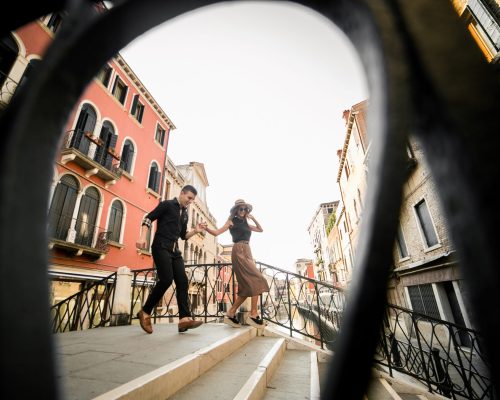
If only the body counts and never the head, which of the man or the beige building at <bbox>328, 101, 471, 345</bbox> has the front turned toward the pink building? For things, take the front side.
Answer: the beige building

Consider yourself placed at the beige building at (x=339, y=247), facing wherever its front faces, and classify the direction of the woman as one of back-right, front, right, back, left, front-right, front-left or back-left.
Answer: front-left

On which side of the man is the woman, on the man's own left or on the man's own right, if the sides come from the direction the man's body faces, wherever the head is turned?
on the man's own left

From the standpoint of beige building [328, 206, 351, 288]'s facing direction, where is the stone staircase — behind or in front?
in front

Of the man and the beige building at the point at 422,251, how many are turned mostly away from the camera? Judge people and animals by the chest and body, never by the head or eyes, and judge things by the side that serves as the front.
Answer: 0

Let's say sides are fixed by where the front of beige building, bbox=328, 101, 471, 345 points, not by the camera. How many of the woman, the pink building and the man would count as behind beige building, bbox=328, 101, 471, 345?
0

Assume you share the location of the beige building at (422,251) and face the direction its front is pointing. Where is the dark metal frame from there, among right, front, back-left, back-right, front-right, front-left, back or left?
front-left

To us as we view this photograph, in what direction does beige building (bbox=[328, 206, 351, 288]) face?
facing the viewer and to the left of the viewer

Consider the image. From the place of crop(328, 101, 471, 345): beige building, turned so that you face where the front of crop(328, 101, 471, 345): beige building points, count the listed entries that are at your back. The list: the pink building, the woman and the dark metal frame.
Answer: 0
